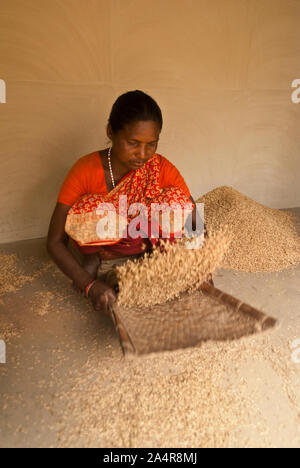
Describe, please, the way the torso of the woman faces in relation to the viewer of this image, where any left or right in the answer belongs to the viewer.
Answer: facing the viewer and to the right of the viewer

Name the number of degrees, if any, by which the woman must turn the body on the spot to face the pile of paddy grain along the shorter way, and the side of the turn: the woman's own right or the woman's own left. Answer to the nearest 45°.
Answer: approximately 90° to the woman's own left

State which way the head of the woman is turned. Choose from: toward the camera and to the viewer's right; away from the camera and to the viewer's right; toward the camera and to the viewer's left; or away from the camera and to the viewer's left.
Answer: toward the camera and to the viewer's right
